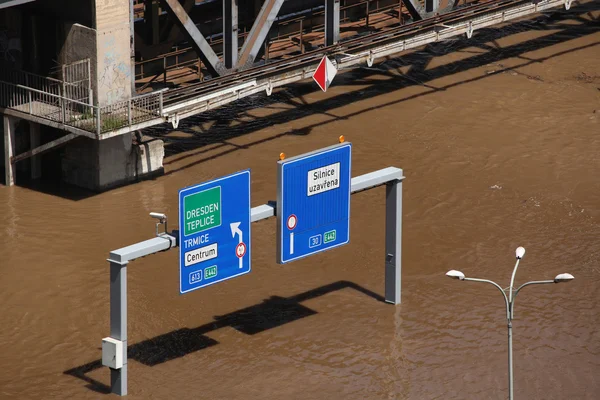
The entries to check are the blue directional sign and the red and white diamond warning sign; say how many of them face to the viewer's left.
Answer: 0

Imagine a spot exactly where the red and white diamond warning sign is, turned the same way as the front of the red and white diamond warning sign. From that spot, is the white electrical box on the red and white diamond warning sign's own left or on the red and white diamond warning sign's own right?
on the red and white diamond warning sign's own right

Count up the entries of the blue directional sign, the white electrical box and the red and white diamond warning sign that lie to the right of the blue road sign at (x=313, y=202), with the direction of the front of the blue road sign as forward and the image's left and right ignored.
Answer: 2

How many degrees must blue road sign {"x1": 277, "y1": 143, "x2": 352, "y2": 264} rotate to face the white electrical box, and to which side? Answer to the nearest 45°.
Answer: approximately 90° to its right

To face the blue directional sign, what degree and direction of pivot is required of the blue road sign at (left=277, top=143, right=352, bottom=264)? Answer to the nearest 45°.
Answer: approximately 90° to its right

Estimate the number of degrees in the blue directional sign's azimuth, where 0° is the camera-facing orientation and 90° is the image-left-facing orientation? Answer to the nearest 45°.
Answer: approximately 315°

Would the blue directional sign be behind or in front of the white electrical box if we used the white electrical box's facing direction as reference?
behind

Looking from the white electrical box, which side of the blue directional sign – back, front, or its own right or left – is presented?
right

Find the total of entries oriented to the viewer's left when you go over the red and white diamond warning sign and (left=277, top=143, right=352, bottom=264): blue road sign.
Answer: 0

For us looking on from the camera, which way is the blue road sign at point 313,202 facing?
facing the viewer and to the right of the viewer

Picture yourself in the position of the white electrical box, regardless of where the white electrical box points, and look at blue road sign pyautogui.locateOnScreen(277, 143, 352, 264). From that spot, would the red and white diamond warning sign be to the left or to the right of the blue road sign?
left

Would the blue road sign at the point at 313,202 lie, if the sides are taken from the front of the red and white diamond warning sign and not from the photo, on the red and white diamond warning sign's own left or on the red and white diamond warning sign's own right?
on the red and white diamond warning sign's own right
